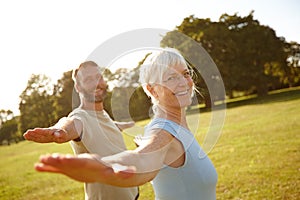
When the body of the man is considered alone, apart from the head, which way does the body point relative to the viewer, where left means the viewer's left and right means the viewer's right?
facing the viewer and to the right of the viewer

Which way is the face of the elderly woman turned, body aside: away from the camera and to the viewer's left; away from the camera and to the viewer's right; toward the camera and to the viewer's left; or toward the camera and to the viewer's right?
toward the camera and to the viewer's right

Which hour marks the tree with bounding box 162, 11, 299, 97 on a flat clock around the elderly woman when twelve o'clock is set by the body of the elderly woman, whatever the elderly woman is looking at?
The tree is roughly at 8 o'clock from the elderly woman.

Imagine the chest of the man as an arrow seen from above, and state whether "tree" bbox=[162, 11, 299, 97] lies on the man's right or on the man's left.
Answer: on the man's left

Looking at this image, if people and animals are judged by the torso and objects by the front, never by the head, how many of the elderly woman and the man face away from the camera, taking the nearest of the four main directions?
0

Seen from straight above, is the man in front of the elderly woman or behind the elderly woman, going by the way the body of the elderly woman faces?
behind

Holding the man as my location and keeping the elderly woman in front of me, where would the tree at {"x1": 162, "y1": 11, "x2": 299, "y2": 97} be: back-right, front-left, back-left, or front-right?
back-left

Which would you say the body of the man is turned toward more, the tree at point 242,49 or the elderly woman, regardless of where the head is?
the elderly woman
